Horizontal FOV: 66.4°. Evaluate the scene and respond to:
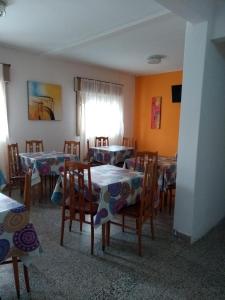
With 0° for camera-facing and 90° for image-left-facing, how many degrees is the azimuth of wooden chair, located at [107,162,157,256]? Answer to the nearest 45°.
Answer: approximately 135°

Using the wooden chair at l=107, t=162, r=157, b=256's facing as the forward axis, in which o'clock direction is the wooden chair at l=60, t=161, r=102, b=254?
the wooden chair at l=60, t=161, r=102, b=254 is roughly at 10 o'clock from the wooden chair at l=107, t=162, r=157, b=256.

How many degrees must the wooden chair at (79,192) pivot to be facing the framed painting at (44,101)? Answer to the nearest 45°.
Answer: approximately 45° to its left

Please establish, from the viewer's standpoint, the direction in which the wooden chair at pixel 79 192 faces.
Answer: facing away from the viewer and to the right of the viewer

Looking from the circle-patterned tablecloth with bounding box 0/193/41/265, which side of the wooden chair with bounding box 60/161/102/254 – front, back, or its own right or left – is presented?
back

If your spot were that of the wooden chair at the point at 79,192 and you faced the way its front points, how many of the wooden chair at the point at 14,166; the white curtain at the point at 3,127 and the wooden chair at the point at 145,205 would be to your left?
2

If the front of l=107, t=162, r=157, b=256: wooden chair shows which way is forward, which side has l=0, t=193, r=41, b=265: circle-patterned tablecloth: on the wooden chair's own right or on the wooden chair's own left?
on the wooden chair's own left
